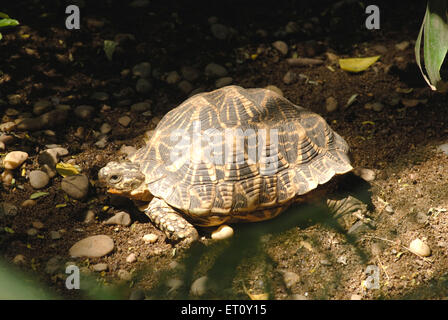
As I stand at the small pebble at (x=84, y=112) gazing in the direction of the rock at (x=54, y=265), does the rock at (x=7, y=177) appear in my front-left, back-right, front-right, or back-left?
front-right

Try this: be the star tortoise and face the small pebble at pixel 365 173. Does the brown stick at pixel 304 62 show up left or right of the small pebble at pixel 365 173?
left

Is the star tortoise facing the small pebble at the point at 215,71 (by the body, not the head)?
no

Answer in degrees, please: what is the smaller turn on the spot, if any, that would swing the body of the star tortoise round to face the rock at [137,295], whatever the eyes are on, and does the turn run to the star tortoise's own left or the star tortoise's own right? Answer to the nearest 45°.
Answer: approximately 45° to the star tortoise's own left

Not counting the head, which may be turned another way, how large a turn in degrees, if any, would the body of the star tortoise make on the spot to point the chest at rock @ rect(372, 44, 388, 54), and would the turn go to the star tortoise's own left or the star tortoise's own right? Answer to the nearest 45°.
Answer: approximately 135° to the star tortoise's own right

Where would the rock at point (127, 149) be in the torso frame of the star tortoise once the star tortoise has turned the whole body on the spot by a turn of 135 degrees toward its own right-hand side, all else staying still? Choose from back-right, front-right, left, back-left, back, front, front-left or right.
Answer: left

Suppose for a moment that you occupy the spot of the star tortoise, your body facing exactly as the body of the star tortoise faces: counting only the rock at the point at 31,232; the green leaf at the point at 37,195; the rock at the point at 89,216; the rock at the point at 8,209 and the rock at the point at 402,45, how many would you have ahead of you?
4

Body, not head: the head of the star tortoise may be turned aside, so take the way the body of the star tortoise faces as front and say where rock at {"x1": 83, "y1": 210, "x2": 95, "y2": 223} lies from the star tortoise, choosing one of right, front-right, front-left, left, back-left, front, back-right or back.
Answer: front

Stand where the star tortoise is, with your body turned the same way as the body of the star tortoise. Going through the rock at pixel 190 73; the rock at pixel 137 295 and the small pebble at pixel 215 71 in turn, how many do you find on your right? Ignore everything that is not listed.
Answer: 2

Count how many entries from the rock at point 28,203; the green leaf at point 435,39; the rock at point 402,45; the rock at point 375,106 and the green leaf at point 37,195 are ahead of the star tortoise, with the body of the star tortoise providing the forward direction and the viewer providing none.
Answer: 2

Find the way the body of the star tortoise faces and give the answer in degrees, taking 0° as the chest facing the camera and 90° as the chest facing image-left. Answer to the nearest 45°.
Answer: approximately 90°

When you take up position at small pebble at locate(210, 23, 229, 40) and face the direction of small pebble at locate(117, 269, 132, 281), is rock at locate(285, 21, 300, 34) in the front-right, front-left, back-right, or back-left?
back-left

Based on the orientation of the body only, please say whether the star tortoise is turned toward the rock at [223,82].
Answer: no

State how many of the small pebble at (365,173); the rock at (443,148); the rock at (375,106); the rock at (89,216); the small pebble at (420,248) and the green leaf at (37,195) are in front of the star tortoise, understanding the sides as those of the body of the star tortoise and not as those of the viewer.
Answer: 2

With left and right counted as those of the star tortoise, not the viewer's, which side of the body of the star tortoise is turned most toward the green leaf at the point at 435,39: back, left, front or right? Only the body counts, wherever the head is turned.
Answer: back

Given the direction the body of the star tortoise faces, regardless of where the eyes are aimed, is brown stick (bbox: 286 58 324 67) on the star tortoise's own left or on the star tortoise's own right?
on the star tortoise's own right
